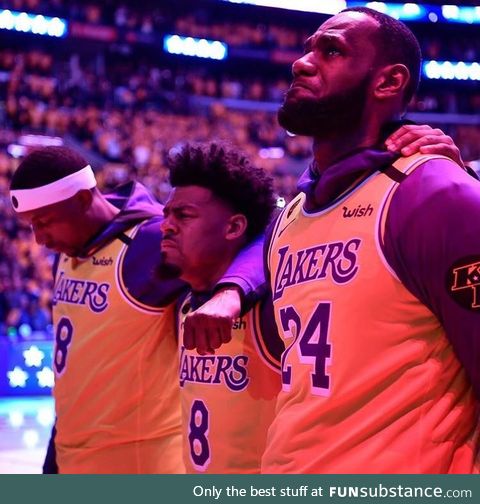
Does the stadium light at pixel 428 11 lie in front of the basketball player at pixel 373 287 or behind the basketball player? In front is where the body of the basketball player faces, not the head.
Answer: behind

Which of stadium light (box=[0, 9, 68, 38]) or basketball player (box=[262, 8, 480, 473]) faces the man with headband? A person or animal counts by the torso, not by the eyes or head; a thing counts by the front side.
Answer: the stadium light

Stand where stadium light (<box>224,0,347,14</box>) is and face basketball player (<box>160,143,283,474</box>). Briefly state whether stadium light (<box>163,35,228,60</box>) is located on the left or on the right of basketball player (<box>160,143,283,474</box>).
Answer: right

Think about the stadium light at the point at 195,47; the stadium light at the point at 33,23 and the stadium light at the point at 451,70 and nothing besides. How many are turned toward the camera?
3

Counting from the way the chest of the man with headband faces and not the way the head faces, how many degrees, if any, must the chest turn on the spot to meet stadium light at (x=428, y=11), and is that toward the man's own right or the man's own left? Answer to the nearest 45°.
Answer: approximately 135° to the man's own right

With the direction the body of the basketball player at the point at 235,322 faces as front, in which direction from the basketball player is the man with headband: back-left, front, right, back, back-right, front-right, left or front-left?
right

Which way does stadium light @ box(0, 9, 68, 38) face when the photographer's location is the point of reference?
facing the viewer

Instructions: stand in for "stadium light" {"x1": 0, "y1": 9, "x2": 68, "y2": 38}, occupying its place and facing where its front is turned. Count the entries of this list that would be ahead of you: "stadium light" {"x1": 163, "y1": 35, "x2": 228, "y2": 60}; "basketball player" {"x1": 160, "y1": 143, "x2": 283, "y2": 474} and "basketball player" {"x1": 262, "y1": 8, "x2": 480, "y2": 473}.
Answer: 2

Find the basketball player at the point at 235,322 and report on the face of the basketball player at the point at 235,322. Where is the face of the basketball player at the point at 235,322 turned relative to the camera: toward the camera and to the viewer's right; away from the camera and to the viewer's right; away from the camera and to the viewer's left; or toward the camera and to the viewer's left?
toward the camera and to the viewer's left

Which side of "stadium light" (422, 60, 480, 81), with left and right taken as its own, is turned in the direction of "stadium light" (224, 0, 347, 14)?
right

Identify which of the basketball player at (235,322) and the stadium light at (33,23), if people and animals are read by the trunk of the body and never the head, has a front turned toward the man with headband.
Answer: the stadium light

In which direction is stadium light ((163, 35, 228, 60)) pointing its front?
toward the camera

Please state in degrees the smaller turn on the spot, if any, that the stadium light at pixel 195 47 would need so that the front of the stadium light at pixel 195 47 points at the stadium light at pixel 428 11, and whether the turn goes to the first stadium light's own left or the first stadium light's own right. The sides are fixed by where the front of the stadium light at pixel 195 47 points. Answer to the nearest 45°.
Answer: approximately 135° to the first stadium light's own left

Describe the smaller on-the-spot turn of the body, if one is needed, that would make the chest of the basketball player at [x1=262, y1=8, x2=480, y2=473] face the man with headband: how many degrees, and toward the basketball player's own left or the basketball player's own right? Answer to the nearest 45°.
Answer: approximately 90° to the basketball player's own right

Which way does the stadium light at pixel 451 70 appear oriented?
toward the camera

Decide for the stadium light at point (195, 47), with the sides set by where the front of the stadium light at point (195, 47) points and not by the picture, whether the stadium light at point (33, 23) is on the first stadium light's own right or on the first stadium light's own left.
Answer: on the first stadium light's own right

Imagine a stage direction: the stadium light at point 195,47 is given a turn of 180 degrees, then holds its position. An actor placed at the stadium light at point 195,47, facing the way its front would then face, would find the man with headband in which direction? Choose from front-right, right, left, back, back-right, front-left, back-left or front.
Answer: back
